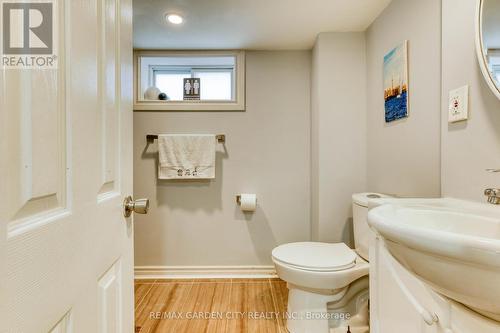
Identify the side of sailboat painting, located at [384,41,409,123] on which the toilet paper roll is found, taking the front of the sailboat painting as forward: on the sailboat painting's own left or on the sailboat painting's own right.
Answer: on the sailboat painting's own right

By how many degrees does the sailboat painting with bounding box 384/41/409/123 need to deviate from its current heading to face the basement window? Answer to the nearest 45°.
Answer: approximately 45° to its right

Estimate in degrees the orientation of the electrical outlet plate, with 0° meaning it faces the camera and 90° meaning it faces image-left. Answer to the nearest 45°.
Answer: approximately 45°

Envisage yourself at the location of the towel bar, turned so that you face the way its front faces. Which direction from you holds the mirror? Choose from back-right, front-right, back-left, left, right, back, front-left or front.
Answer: front-left

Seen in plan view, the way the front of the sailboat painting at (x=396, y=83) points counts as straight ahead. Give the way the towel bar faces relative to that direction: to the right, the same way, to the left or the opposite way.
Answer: to the left

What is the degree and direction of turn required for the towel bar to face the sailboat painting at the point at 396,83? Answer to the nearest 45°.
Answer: approximately 45° to its left

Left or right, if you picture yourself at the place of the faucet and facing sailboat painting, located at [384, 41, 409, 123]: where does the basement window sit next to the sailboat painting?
left

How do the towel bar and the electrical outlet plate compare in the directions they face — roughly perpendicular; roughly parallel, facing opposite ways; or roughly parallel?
roughly perpendicular

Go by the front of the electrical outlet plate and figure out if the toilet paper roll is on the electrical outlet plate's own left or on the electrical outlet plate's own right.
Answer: on the electrical outlet plate's own right
